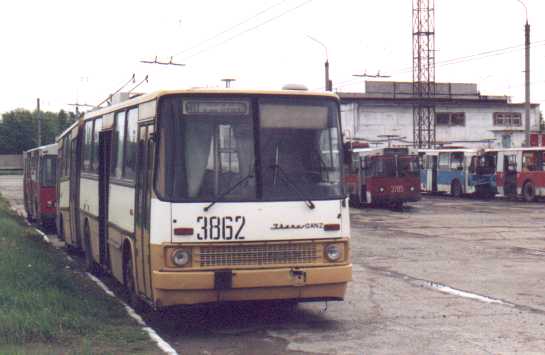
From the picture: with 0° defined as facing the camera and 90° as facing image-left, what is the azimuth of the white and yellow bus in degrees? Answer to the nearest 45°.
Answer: approximately 315°

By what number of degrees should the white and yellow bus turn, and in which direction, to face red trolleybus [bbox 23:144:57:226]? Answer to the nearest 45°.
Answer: approximately 135° to its left

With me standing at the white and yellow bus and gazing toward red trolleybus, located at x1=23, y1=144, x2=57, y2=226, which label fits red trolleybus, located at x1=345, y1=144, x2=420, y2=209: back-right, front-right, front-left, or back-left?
front-right

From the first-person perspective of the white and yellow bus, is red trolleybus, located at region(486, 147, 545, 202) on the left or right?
on its left

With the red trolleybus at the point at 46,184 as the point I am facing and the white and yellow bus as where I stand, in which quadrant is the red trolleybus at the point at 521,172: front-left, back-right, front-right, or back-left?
front-right

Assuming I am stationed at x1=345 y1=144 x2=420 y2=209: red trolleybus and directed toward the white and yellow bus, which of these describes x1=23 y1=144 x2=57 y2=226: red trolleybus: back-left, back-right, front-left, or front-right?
front-right

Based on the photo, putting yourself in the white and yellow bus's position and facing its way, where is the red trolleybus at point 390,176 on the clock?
The red trolleybus is roughly at 8 o'clock from the white and yellow bus.
